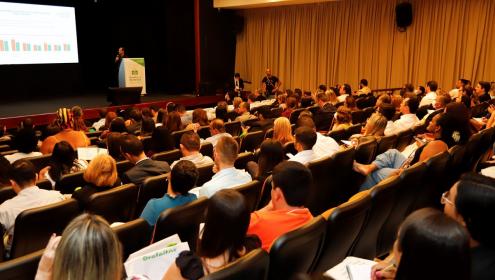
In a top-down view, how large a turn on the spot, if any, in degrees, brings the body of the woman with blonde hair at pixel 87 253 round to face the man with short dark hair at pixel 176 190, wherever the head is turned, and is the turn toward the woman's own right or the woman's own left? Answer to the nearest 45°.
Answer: approximately 45° to the woman's own right

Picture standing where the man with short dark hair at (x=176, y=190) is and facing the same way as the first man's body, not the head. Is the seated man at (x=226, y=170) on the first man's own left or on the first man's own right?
on the first man's own right

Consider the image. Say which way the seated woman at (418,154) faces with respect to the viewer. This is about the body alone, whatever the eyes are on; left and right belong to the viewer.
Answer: facing to the left of the viewer

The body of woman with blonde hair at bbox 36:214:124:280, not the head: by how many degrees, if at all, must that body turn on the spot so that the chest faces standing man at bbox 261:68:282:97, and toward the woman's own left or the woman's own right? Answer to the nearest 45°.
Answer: approximately 45° to the woman's own right

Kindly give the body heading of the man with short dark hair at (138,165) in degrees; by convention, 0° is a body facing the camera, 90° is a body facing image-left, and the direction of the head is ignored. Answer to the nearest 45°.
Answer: approximately 135°

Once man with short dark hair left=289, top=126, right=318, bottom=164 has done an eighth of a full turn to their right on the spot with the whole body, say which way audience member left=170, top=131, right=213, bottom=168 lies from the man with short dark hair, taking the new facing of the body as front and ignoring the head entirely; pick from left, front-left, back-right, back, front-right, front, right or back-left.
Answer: left

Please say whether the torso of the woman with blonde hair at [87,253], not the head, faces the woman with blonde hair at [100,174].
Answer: yes

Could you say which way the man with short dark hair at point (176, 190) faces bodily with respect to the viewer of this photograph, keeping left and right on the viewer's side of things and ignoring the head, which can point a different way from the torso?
facing away from the viewer and to the left of the viewer

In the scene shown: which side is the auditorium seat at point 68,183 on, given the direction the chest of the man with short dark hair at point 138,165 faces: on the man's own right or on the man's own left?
on the man's own left

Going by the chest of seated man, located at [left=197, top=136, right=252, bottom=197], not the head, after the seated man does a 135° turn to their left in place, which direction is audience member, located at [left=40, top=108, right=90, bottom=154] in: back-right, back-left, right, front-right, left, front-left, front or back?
back-right

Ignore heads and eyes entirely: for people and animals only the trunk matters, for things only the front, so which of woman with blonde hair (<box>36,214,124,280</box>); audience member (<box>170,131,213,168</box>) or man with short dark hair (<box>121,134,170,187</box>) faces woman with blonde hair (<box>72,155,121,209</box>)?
woman with blonde hair (<box>36,214,124,280</box>)

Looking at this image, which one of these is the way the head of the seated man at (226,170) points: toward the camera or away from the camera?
away from the camera

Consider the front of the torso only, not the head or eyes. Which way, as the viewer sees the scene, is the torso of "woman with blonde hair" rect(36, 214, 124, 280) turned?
away from the camera

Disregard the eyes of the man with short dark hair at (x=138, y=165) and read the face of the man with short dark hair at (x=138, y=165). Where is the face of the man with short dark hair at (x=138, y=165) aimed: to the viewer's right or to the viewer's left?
to the viewer's left
